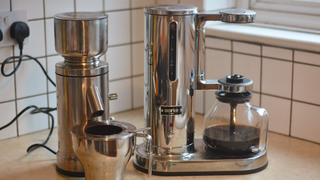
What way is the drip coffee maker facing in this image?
toward the camera

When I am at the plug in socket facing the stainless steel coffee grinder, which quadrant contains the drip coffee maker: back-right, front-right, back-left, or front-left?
front-left
